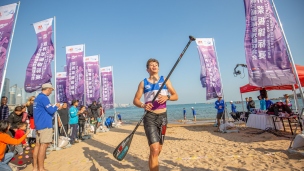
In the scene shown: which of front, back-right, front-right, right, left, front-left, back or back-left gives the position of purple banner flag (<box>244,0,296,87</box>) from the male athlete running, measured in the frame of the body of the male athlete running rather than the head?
back-left

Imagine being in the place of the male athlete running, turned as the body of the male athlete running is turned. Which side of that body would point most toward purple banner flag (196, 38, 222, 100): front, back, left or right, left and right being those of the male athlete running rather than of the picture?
back

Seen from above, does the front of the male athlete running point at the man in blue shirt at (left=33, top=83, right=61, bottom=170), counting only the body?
no

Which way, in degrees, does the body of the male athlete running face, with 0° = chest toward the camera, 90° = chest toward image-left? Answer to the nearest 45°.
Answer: approximately 0°

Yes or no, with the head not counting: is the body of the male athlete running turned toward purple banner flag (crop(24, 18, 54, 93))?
no

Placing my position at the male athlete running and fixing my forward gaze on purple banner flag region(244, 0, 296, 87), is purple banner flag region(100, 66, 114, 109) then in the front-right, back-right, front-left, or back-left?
front-left
